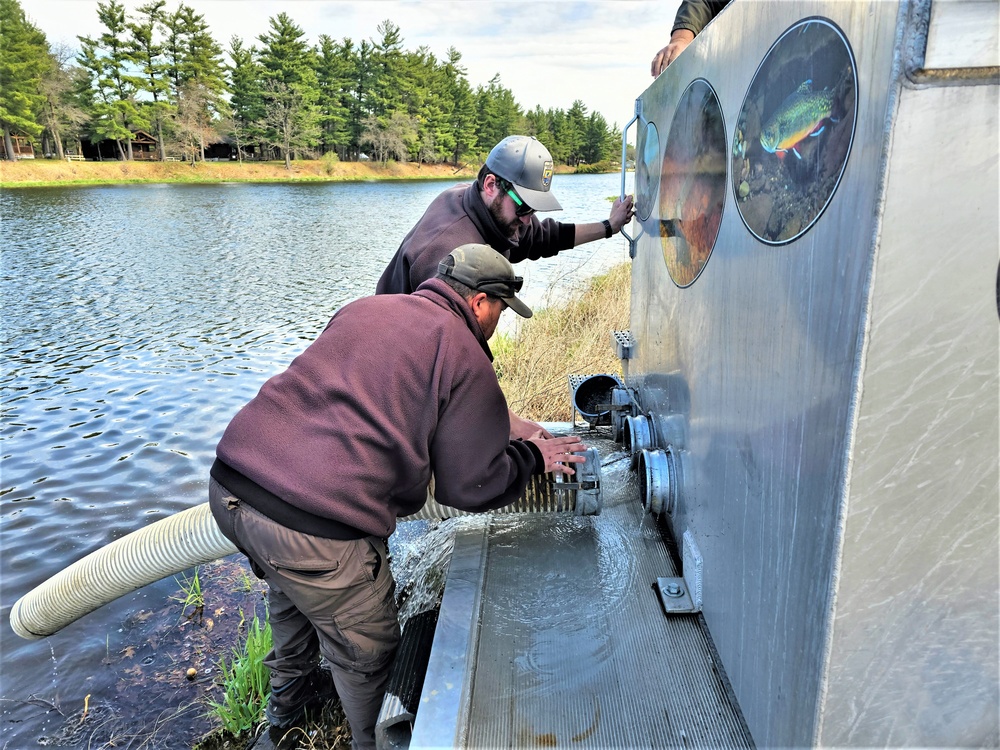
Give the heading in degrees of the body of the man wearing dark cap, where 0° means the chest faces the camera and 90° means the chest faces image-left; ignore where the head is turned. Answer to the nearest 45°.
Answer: approximately 225°

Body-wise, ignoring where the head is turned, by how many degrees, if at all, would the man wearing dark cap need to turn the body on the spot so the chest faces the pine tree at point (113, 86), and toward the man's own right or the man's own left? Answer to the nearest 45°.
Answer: approximately 45° to the man's own left

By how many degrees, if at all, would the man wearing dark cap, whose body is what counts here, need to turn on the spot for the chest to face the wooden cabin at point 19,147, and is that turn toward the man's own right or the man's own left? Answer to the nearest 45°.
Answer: approximately 90° to the man's own left

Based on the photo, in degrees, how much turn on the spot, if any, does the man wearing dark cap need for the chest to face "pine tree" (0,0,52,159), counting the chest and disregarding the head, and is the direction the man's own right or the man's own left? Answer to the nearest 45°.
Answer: approximately 90° to the man's own left

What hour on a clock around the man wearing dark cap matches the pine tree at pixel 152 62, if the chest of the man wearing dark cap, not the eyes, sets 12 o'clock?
The pine tree is roughly at 10 o'clock from the man wearing dark cap.
